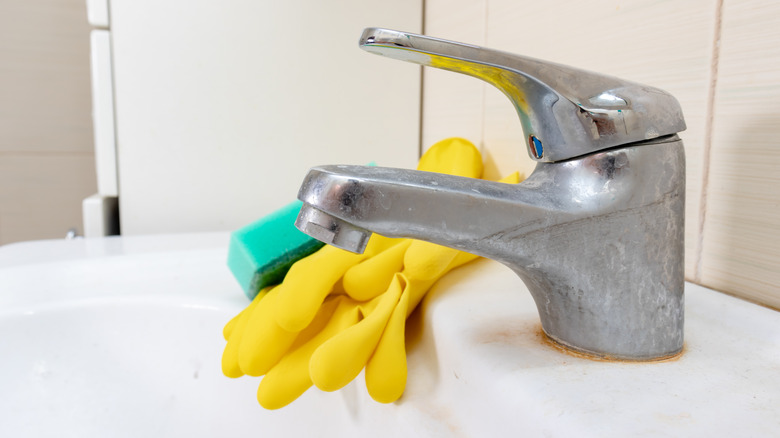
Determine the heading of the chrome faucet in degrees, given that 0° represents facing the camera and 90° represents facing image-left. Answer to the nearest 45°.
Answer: approximately 90°
